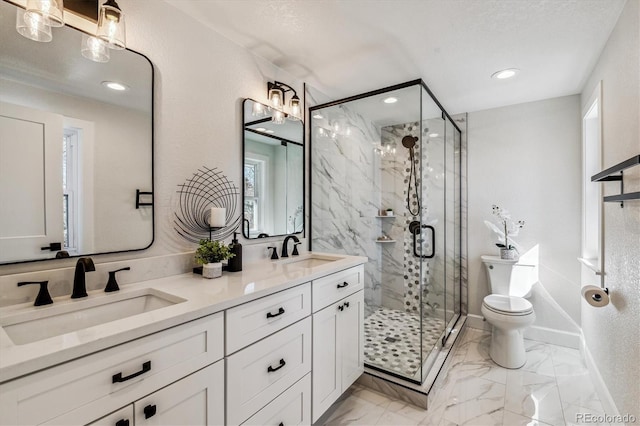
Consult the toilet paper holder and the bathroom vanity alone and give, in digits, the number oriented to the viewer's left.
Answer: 1

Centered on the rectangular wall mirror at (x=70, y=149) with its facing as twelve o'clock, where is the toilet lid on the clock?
The toilet lid is roughly at 11 o'clock from the rectangular wall mirror.

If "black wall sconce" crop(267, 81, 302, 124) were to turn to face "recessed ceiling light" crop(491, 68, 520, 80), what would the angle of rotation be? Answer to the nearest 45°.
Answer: approximately 45° to its left

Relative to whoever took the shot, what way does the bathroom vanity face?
facing the viewer and to the right of the viewer

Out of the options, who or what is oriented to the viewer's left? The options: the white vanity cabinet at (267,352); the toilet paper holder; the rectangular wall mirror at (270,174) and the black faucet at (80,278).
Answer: the toilet paper holder

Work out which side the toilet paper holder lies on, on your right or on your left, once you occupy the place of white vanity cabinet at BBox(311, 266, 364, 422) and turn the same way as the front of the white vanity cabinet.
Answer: on your left

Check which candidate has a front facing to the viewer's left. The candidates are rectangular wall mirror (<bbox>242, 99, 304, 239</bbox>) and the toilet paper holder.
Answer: the toilet paper holder

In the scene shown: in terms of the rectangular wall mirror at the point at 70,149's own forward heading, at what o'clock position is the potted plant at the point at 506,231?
The potted plant is roughly at 11 o'clock from the rectangular wall mirror.

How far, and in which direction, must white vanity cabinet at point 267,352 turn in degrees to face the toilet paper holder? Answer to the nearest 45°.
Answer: approximately 45° to its left

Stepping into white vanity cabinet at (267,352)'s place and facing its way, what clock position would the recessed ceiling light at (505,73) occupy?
The recessed ceiling light is roughly at 10 o'clock from the white vanity cabinet.

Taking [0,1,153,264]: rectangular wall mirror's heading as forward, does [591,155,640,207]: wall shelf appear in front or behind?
in front

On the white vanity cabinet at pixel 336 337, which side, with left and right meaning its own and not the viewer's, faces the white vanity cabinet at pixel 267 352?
right

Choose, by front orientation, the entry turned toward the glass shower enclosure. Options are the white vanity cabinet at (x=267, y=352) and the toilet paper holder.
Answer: the toilet paper holder

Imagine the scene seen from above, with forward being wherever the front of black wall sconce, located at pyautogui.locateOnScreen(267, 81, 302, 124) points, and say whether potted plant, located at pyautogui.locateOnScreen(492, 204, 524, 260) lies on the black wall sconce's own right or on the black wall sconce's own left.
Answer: on the black wall sconce's own left

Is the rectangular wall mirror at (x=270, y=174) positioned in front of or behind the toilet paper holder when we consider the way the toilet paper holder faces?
in front

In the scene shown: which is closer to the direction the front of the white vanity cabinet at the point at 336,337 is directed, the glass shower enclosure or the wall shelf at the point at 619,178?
the wall shelf

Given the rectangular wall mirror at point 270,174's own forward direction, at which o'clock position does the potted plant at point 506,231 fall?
The potted plant is roughly at 10 o'clock from the rectangular wall mirror.
